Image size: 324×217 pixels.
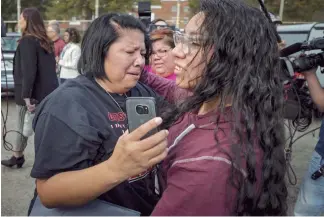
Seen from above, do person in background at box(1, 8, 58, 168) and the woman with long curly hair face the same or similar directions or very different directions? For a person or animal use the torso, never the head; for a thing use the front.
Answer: same or similar directions

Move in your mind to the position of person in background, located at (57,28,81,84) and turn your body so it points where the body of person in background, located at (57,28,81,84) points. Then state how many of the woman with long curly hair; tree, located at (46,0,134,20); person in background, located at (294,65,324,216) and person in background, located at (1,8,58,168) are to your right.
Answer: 1

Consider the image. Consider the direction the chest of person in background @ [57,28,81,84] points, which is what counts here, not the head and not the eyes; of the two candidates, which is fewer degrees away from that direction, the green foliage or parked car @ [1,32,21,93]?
the parked car

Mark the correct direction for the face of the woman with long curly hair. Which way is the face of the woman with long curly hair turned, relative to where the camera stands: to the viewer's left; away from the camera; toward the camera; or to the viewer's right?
to the viewer's left

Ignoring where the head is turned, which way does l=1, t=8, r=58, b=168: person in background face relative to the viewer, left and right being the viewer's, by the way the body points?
facing to the left of the viewer

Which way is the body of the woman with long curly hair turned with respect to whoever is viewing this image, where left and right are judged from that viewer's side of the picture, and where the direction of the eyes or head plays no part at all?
facing to the left of the viewer

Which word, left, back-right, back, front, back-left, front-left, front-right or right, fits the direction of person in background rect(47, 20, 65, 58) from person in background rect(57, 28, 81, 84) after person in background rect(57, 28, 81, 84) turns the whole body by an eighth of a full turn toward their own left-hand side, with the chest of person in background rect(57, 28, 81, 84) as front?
back-right

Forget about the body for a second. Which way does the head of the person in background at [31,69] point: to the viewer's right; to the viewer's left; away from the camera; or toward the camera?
to the viewer's left

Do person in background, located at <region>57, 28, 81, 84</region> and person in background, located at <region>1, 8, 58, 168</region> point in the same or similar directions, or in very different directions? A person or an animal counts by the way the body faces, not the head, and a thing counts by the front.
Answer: same or similar directions

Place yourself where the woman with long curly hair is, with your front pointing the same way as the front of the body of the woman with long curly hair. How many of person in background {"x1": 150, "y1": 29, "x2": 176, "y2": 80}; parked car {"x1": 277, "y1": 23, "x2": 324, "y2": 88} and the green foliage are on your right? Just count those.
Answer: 3
